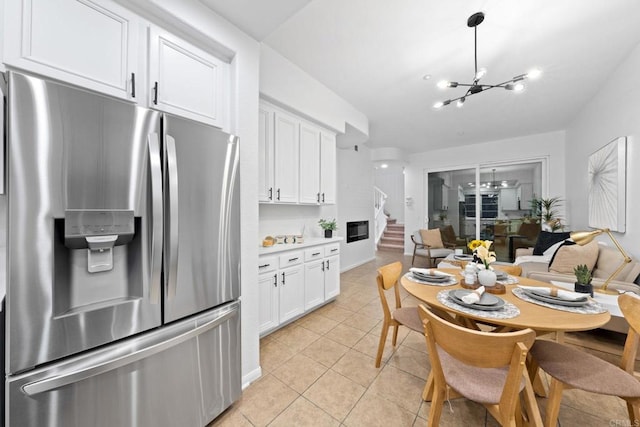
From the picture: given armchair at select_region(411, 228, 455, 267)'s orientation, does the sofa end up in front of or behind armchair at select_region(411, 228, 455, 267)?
in front

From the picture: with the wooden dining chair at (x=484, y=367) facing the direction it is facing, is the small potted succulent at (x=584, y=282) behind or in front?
in front

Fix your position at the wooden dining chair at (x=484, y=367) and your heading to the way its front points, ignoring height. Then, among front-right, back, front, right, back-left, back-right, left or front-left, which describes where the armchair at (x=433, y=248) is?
front-left

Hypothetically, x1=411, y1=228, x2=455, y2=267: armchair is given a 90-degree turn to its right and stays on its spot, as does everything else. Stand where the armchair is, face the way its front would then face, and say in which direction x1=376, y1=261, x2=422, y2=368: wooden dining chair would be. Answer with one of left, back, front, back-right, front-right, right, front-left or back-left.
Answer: front-left

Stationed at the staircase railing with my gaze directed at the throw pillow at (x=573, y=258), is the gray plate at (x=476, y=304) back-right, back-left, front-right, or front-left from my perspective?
front-right

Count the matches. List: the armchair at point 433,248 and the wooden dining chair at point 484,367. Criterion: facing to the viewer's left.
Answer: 0

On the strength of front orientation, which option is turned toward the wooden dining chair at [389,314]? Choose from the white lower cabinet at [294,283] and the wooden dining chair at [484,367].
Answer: the white lower cabinet

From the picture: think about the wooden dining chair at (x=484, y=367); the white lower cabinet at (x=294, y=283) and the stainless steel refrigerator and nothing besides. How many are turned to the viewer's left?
0

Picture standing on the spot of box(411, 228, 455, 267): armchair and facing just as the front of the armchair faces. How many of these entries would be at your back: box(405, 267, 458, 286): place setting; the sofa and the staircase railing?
1

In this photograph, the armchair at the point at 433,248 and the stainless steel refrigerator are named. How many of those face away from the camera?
0

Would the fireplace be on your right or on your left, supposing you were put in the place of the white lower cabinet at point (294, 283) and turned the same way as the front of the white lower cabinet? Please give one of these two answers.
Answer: on your left

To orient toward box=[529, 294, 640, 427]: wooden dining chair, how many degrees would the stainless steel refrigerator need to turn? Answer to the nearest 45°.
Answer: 0° — it already faces it

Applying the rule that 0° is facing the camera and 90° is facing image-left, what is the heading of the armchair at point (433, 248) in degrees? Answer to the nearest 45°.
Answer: approximately 315°

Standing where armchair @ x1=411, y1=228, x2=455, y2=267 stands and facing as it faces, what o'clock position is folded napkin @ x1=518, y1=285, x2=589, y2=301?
The folded napkin is roughly at 1 o'clock from the armchair.

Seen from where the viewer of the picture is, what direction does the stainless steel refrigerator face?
facing the viewer and to the right of the viewer

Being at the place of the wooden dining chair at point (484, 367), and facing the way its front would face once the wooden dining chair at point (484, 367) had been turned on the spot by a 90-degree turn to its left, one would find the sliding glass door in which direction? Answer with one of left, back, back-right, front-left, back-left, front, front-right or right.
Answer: front-right

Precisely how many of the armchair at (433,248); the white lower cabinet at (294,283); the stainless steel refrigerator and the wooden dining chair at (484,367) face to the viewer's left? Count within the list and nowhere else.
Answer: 0

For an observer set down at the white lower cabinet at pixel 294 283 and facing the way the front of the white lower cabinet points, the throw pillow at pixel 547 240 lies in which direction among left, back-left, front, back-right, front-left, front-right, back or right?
front-left
